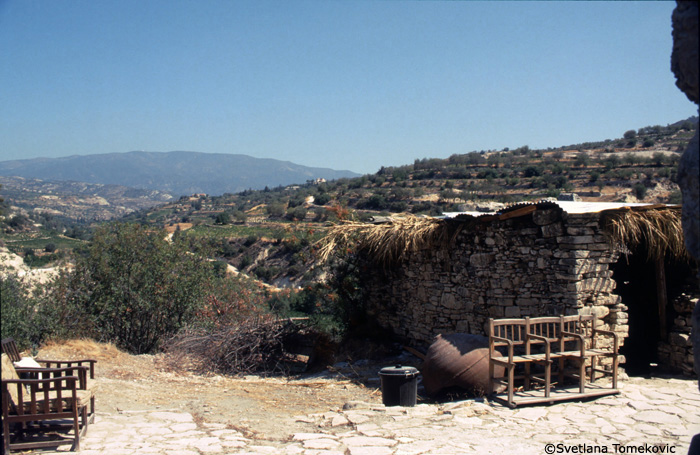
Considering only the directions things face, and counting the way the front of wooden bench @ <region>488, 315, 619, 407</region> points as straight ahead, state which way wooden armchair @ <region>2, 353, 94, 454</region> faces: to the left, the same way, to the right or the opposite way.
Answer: to the left

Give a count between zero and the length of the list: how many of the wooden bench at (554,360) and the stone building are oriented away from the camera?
0

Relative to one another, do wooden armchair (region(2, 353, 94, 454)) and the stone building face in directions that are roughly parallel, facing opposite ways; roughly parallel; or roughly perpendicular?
roughly perpendicular

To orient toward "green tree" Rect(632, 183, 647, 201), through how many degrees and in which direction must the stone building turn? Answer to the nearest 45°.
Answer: approximately 135° to its left

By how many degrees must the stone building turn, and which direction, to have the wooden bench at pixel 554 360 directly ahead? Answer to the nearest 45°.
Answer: approximately 45° to its right

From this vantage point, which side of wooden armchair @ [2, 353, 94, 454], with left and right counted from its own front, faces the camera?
right

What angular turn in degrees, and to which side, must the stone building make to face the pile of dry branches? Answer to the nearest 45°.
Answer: approximately 135° to its right

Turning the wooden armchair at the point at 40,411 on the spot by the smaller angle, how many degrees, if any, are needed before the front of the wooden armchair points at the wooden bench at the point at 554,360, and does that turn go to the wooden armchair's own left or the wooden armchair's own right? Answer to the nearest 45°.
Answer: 0° — it already faces it

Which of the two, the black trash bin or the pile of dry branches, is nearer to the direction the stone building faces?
the black trash bin

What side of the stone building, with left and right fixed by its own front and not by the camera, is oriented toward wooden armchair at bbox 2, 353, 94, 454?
right

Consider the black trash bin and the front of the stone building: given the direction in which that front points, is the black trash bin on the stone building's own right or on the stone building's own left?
on the stone building's own right

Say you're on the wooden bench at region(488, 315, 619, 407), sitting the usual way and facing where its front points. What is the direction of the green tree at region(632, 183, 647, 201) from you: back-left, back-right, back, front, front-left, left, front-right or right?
back-left
